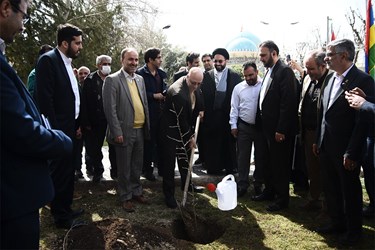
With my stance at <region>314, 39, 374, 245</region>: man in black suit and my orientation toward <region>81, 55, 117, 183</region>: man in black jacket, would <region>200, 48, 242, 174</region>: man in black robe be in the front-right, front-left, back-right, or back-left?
front-right

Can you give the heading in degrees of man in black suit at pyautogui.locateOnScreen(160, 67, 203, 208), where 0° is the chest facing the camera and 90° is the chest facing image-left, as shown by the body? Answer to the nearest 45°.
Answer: approximately 315°

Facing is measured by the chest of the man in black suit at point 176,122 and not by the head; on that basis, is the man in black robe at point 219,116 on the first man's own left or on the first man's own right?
on the first man's own left

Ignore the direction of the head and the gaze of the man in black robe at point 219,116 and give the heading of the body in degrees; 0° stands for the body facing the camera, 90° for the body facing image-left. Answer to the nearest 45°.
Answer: approximately 0°

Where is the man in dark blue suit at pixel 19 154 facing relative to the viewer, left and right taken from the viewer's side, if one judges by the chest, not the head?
facing to the right of the viewer

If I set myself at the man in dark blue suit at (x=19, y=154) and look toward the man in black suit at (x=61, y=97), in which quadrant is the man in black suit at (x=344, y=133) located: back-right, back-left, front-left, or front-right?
front-right

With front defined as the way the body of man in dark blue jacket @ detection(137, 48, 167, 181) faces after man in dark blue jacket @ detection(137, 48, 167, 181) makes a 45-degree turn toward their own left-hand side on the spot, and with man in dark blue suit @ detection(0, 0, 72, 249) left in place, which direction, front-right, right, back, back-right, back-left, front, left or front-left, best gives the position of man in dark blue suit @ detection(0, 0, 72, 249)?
right

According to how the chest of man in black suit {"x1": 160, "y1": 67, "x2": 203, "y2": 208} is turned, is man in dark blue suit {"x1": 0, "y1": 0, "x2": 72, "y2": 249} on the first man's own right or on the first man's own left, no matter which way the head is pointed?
on the first man's own right

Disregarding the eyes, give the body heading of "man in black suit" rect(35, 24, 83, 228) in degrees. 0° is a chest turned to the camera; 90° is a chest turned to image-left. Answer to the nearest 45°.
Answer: approximately 270°

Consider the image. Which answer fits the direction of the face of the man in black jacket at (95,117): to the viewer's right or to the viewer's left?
to the viewer's right

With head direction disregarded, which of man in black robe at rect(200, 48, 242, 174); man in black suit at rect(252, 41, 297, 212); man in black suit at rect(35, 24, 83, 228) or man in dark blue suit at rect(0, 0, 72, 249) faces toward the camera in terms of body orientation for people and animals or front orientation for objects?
man in black robe at rect(200, 48, 242, 174)

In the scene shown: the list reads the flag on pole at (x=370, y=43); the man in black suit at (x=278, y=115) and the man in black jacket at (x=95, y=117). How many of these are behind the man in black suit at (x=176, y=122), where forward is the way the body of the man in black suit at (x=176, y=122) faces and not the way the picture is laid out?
1

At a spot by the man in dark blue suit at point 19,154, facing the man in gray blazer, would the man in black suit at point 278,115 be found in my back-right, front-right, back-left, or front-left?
front-right

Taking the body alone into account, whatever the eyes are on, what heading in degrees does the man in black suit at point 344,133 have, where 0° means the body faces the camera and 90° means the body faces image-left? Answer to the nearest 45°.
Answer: approximately 45°

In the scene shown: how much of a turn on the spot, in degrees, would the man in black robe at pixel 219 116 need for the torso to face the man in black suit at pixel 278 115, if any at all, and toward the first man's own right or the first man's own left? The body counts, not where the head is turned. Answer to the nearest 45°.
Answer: approximately 45° to the first man's own left

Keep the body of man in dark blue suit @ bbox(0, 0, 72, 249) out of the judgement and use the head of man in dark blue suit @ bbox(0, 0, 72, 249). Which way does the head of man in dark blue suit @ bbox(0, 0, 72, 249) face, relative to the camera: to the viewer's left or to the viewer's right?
to the viewer's right
